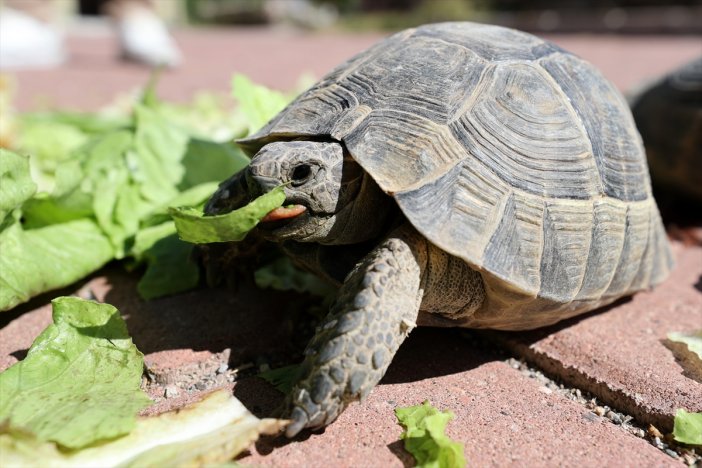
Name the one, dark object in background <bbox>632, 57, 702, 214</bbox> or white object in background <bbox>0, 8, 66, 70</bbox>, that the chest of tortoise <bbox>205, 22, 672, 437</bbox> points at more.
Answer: the white object in background

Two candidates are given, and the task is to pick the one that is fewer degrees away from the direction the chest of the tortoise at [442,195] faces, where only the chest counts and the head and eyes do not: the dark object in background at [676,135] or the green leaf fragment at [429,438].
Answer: the green leaf fragment

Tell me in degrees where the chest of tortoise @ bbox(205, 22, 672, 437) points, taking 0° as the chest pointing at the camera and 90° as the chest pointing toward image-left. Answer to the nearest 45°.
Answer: approximately 45°

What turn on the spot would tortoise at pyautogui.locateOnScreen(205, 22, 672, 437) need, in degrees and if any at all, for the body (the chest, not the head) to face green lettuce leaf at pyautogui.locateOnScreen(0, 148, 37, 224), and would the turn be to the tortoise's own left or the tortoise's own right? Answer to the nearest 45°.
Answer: approximately 45° to the tortoise's own right

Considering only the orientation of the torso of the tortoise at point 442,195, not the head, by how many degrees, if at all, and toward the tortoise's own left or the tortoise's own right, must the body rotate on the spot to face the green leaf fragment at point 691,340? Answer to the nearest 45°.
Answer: approximately 135° to the tortoise's own left

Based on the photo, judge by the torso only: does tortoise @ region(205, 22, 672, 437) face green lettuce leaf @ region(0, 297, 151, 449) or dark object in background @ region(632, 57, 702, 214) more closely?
the green lettuce leaf

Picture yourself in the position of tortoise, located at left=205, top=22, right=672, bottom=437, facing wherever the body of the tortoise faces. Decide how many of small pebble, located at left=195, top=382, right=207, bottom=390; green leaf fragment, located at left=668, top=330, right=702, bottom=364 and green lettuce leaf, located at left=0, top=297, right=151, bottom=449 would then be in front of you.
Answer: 2

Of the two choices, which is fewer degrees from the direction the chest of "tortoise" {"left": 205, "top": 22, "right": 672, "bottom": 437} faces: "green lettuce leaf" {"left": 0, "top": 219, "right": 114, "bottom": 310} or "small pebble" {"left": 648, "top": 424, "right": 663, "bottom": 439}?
the green lettuce leaf

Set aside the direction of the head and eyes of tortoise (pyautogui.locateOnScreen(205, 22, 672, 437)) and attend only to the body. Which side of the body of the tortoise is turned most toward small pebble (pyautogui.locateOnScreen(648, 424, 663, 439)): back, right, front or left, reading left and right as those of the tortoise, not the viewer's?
left

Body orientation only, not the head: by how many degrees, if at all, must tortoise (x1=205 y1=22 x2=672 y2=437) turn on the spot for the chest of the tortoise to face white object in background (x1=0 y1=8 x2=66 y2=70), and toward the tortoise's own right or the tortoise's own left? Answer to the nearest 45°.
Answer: approximately 90° to the tortoise's own right
